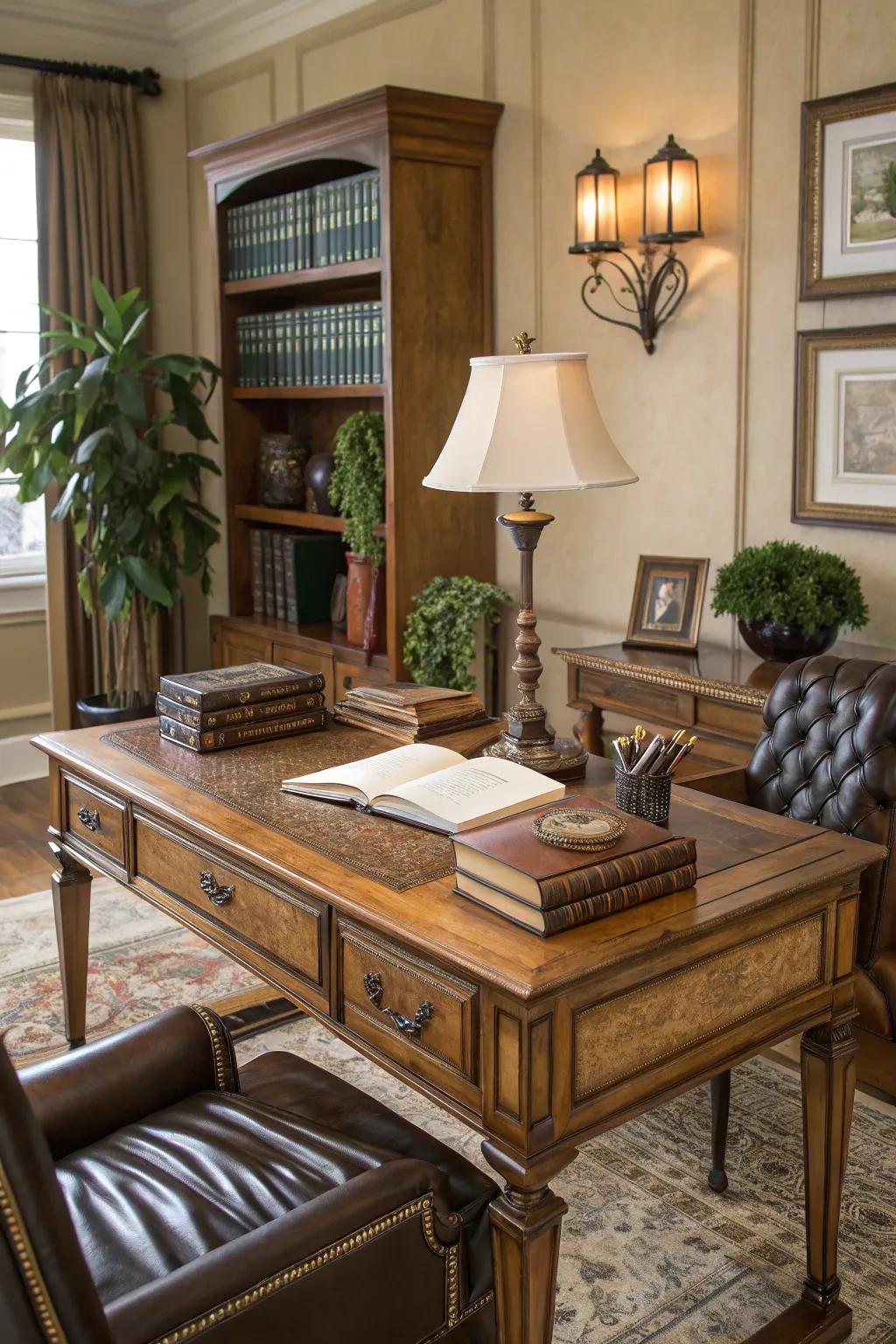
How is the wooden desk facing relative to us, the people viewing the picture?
facing the viewer and to the left of the viewer

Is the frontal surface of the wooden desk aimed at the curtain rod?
no

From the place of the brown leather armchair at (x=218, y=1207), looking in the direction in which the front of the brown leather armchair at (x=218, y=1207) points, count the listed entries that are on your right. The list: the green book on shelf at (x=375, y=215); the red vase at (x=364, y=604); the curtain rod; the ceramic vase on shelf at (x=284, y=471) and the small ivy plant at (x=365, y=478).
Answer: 0

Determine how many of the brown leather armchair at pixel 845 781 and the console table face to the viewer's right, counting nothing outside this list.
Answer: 0

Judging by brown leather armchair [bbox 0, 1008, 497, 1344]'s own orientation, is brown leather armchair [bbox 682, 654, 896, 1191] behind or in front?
in front

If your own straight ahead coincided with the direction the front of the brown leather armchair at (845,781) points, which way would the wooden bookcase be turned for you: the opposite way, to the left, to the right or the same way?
the same way

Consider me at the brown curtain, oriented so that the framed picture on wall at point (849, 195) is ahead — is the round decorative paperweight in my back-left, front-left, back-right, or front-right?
front-right

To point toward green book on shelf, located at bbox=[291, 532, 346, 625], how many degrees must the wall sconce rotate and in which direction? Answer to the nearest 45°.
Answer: approximately 90° to its right

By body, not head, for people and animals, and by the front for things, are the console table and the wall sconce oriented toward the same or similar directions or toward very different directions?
same or similar directions

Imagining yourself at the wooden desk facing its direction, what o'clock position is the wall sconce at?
The wall sconce is roughly at 5 o'clock from the wooden desk.

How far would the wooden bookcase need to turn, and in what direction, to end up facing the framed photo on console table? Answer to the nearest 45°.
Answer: approximately 90° to its left

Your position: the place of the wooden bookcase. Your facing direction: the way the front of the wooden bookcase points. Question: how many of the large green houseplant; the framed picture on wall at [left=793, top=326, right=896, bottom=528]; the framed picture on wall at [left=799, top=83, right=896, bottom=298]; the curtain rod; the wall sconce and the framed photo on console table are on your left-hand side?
4

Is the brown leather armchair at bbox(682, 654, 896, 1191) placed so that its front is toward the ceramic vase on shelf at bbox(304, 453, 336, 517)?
no

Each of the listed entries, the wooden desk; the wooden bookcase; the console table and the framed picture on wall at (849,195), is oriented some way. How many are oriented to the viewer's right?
0

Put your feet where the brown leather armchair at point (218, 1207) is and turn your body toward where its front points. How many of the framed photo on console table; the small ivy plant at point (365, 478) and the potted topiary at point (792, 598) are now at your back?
0

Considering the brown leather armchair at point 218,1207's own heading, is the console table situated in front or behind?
in front

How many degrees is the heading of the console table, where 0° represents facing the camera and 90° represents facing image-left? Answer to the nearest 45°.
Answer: approximately 45°

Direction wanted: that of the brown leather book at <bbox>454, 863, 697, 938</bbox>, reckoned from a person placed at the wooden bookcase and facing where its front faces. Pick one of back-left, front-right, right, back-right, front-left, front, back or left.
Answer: front-left

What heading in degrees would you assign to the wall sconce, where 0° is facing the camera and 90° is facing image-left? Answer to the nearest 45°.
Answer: approximately 45°
